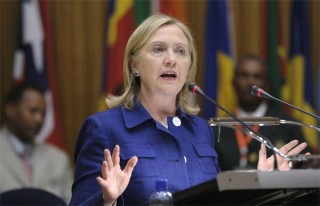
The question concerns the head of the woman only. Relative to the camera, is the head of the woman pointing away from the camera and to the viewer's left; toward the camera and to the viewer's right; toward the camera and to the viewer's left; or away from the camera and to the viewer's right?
toward the camera and to the viewer's right

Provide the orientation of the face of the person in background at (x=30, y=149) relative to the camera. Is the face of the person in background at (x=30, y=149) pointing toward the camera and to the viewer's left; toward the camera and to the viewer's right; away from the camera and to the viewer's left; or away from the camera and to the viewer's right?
toward the camera and to the viewer's right

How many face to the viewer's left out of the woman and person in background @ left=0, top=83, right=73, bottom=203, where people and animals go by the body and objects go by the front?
0

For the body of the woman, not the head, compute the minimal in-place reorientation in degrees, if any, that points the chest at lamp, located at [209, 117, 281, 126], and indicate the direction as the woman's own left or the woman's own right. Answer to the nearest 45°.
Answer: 0° — they already face it

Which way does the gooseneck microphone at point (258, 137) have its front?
to the viewer's left
